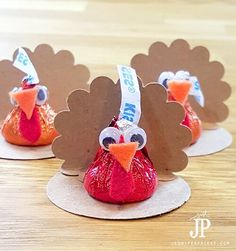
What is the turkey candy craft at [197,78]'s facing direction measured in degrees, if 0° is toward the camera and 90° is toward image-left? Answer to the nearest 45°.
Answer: approximately 0°

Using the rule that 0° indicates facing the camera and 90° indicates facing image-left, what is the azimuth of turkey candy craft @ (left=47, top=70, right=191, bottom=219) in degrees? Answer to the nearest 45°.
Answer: approximately 0°

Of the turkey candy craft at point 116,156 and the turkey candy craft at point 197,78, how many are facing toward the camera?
2
